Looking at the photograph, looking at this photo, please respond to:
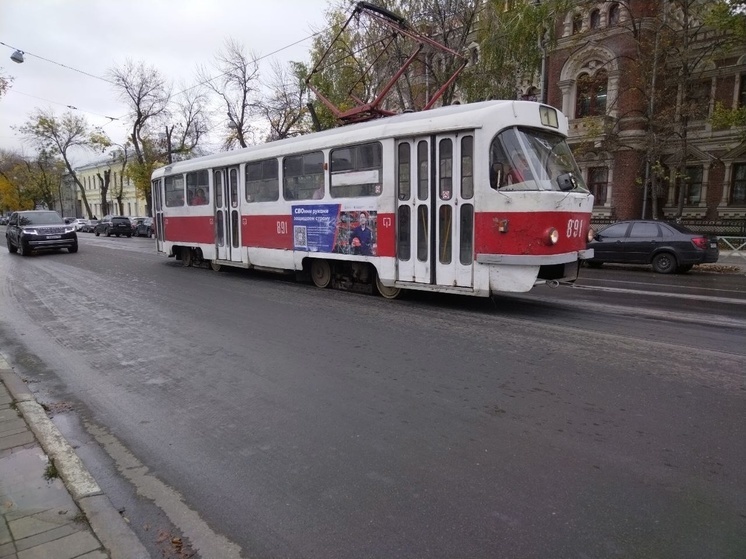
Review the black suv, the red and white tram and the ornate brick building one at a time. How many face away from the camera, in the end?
0

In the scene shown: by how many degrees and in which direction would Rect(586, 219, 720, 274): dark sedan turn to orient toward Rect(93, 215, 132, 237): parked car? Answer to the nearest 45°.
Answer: approximately 45° to its left

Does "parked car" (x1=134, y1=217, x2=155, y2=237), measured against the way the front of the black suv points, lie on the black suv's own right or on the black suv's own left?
on the black suv's own left

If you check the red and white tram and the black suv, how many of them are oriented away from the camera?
0

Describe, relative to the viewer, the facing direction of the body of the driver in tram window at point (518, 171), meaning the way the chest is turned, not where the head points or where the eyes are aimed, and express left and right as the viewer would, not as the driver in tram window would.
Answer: facing the viewer and to the right of the viewer

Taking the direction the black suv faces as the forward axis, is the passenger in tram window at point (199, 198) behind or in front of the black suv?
in front

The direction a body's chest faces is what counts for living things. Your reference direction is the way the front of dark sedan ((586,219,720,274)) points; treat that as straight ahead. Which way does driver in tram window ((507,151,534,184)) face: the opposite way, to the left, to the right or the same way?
the opposite way

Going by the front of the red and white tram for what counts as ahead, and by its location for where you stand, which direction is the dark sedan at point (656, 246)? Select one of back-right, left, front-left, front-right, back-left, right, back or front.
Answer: left

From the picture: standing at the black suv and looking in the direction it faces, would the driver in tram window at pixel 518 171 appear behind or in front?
in front

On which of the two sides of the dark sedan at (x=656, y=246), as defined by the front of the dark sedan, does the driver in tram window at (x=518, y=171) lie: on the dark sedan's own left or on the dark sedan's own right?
on the dark sedan's own left

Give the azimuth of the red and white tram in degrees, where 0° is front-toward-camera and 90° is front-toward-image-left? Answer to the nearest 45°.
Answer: approximately 315°

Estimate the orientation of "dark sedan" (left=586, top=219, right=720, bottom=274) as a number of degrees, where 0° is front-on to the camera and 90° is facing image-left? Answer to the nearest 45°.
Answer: approximately 135°

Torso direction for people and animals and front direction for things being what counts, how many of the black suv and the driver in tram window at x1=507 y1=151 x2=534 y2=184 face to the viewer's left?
0

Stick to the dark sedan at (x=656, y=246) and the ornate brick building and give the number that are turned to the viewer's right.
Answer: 0
